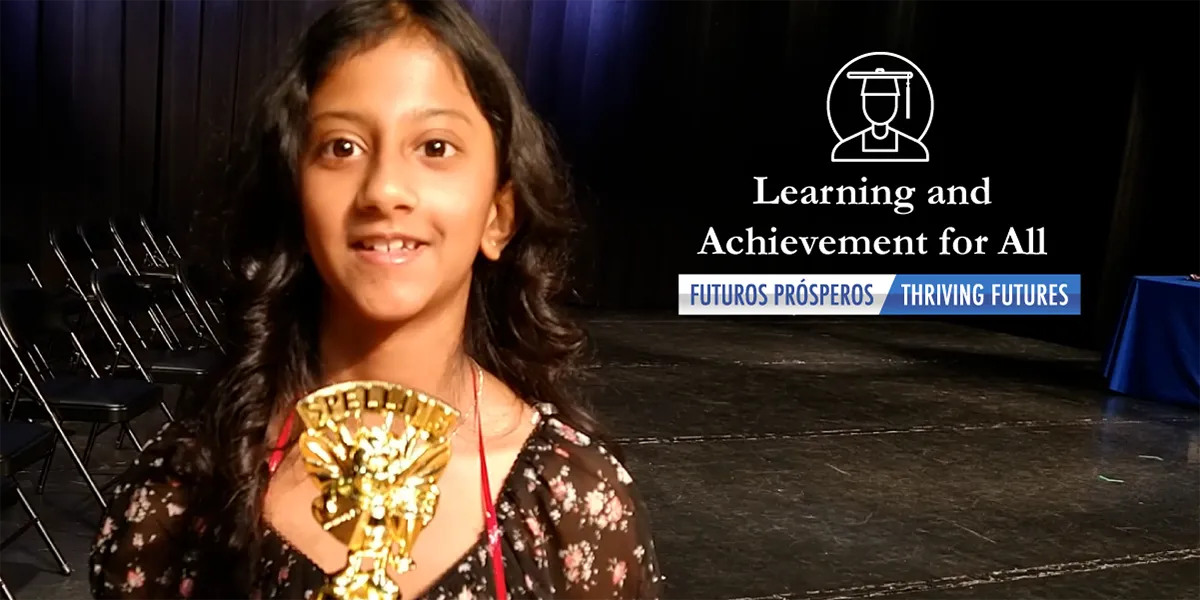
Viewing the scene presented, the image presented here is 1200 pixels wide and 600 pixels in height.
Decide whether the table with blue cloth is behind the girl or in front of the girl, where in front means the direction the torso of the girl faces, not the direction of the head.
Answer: behind

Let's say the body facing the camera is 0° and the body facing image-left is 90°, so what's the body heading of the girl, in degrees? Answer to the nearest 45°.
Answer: approximately 0°

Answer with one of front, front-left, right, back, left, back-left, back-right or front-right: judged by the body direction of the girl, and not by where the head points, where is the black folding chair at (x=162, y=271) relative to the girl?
back

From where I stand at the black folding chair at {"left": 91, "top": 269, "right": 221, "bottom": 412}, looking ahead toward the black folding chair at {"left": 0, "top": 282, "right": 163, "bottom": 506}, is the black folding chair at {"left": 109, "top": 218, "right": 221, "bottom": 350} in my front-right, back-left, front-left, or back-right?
back-right

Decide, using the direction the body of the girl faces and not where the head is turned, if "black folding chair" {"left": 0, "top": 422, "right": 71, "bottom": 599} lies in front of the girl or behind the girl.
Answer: behind
